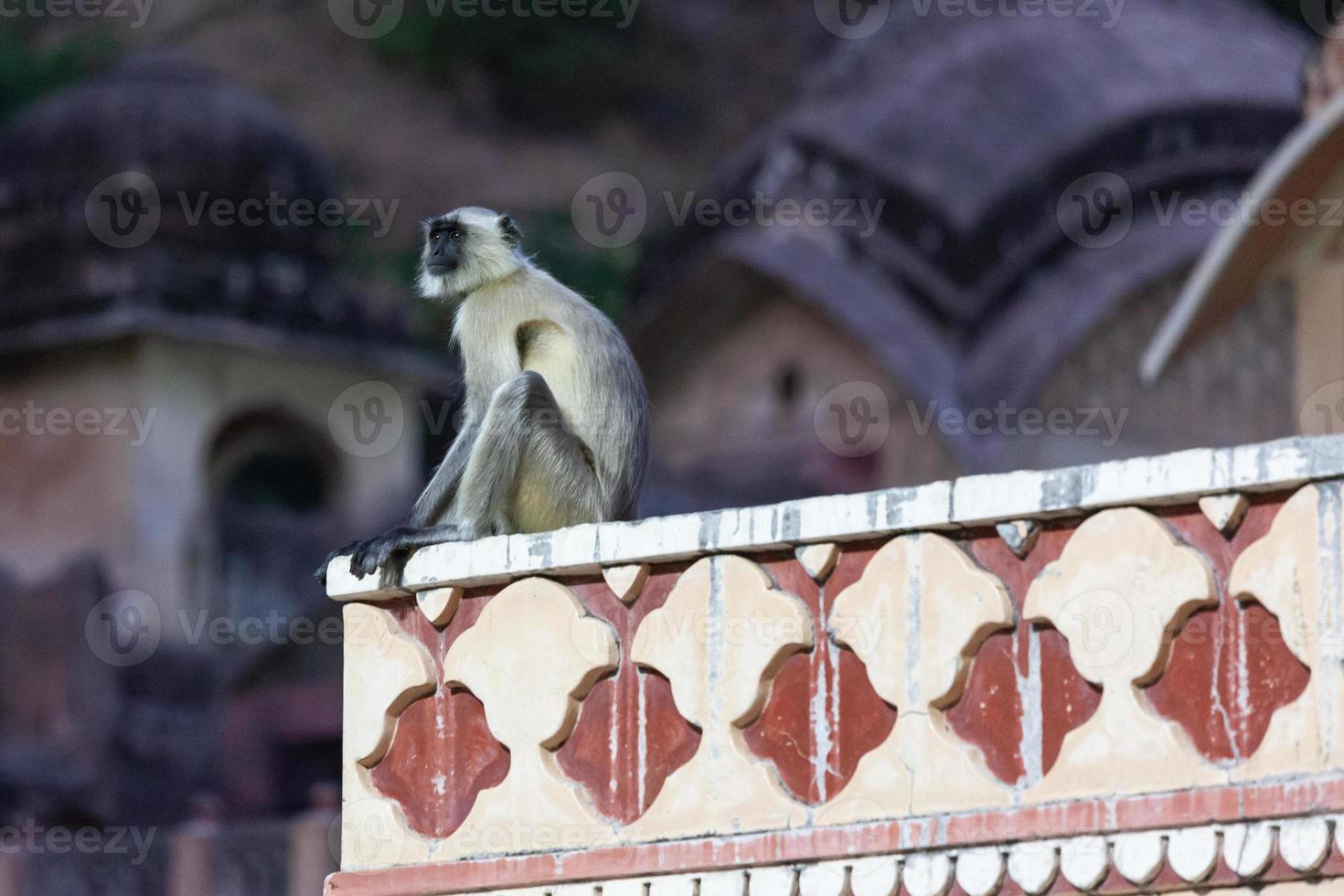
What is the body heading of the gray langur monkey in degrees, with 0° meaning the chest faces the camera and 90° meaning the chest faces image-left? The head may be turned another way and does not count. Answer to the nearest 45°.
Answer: approximately 90°

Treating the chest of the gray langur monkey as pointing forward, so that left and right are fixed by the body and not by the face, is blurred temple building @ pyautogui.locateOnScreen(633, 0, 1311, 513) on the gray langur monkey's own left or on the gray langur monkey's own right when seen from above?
on the gray langur monkey's own right

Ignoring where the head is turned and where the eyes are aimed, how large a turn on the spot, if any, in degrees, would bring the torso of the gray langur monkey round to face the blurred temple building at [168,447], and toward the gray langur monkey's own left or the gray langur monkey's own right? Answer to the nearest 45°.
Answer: approximately 90° to the gray langur monkey's own right
